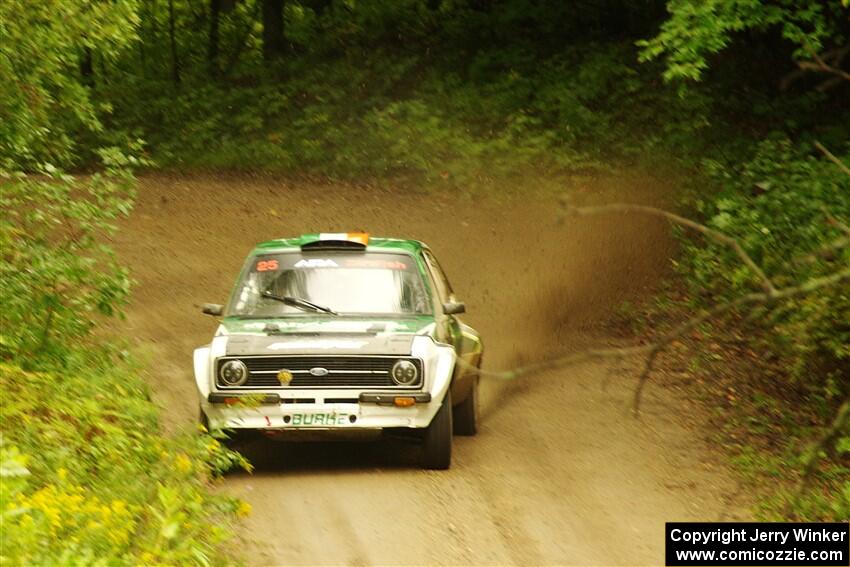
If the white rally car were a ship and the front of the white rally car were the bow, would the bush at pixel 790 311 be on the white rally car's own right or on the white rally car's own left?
on the white rally car's own left

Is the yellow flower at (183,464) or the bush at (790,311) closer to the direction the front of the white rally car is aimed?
the yellow flower

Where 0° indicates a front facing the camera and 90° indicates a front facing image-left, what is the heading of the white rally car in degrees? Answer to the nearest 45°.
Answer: approximately 0°

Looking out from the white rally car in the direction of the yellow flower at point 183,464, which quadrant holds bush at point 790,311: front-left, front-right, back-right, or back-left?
back-left

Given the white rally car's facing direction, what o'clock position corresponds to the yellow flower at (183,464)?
The yellow flower is roughly at 1 o'clock from the white rally car.
